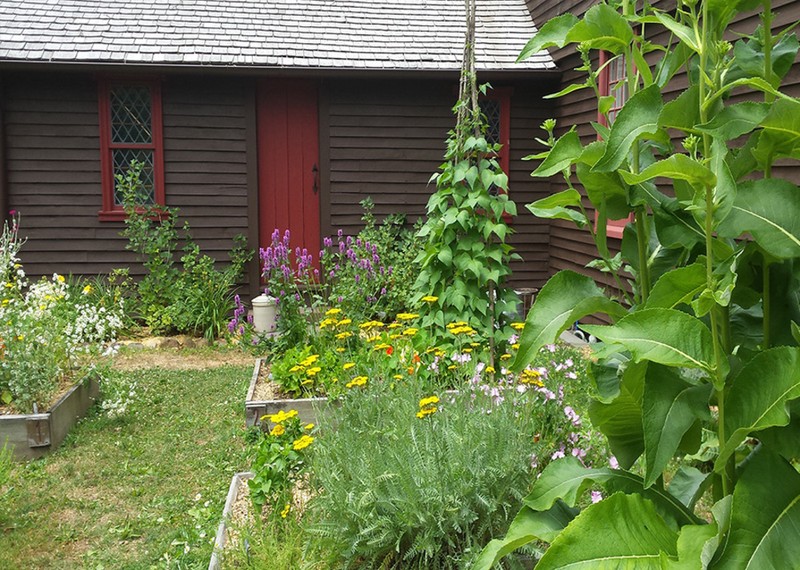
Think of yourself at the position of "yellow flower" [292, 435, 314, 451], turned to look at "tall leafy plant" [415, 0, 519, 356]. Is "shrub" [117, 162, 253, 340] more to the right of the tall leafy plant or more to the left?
left

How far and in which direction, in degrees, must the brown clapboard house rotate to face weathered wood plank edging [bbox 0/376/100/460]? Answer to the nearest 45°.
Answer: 0° — it already faces it

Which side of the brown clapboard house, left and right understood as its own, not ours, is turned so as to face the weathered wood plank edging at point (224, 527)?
front

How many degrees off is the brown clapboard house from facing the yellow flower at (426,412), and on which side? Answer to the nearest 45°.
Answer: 0° — it already faces it

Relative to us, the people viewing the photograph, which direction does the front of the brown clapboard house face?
facing the viewer

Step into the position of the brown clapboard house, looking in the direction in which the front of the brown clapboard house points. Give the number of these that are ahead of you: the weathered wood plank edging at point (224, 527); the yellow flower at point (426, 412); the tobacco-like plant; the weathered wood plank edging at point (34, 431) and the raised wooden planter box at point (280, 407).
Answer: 5

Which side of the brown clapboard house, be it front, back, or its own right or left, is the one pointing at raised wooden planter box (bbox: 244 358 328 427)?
front

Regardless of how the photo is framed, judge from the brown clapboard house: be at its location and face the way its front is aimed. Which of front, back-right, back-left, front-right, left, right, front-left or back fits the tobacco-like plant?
front

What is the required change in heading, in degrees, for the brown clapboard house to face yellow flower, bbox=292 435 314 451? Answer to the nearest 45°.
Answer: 0° — it already faces it
